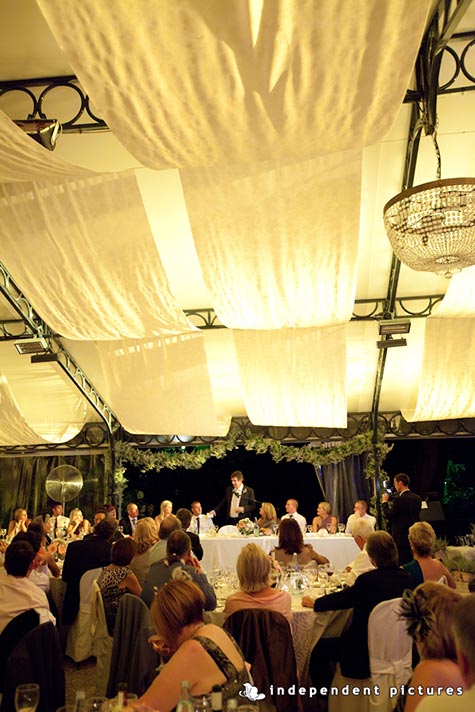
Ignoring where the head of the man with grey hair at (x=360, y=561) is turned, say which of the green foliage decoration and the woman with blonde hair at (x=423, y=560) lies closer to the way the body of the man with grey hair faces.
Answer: the green foliage decoration

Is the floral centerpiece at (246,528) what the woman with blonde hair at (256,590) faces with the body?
yes

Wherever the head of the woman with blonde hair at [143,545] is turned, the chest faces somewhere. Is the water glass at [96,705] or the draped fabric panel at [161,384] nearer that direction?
the draped fabric panel

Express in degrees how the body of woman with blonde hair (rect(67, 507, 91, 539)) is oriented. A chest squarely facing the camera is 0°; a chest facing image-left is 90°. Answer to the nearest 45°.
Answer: approximately 315°

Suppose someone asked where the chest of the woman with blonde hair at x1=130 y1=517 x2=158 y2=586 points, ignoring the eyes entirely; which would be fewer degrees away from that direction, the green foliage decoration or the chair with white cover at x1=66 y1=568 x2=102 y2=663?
the green foliage decoration

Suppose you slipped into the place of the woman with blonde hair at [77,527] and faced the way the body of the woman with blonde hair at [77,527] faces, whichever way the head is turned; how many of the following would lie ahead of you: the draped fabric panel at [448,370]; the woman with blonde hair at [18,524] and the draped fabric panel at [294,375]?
2

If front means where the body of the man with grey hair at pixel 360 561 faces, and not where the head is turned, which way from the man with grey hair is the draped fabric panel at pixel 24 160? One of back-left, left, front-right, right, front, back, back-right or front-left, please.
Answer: back-left

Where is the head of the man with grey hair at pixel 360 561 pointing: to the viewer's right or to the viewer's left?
to the viewer's left

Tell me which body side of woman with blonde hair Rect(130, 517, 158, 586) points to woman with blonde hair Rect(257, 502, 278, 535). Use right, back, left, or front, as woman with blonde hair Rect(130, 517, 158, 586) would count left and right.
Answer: front

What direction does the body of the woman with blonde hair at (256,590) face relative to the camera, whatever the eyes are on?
away from the camera
